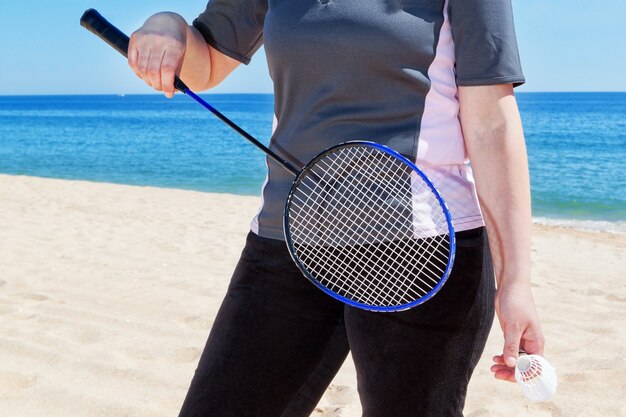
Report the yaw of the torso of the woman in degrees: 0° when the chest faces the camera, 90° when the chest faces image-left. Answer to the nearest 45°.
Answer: approximately 45°

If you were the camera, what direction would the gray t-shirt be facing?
facing the viewer and to the left of the viewer
